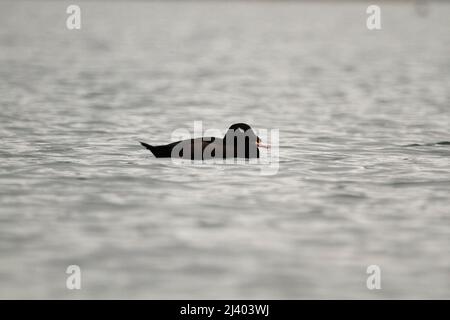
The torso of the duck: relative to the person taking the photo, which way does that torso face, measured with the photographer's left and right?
facing to the right of the viewer
